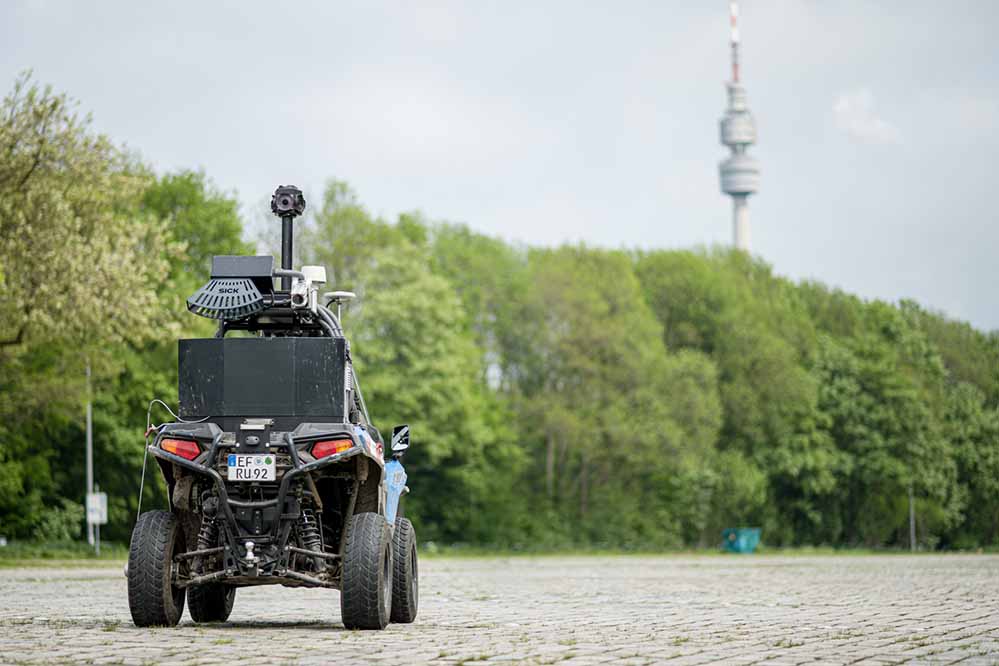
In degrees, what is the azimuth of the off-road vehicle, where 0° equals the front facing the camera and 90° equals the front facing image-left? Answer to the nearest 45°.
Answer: approximately 180°
